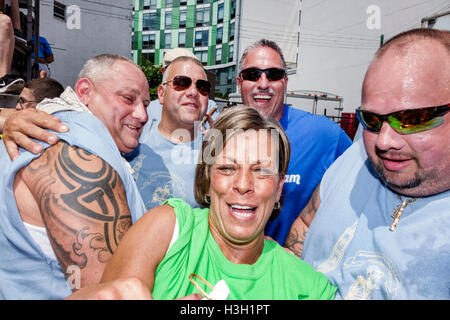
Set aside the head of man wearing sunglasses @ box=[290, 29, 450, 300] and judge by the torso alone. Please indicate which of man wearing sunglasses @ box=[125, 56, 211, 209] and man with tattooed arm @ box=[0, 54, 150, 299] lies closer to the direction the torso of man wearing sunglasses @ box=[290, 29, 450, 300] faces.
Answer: the man with tattooed arm

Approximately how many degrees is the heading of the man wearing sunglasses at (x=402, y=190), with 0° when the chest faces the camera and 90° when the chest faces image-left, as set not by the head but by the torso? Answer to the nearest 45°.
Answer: approximately 45°

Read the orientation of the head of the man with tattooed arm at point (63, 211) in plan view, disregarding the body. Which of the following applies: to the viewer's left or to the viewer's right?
to the viewer's right

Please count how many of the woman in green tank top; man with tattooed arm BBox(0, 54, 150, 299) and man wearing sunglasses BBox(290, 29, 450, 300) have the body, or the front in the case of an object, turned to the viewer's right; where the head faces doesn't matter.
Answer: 1

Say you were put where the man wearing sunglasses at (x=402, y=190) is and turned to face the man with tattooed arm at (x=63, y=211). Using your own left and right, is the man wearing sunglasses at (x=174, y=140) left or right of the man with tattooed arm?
right

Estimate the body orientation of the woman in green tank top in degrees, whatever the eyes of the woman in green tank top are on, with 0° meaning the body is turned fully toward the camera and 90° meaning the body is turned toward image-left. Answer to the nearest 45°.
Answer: approximately 0°

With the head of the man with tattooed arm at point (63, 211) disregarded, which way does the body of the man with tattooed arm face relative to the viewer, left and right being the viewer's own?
facing to the right of the viewer

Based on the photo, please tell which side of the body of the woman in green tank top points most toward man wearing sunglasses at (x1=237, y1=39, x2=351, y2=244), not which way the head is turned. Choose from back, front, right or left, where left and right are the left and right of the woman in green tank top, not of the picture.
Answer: back

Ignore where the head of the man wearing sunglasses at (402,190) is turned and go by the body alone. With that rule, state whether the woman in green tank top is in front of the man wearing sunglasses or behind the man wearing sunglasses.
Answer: in front

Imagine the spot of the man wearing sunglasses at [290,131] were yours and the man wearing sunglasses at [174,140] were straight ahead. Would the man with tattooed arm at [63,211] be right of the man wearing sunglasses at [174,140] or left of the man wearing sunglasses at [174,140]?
left
